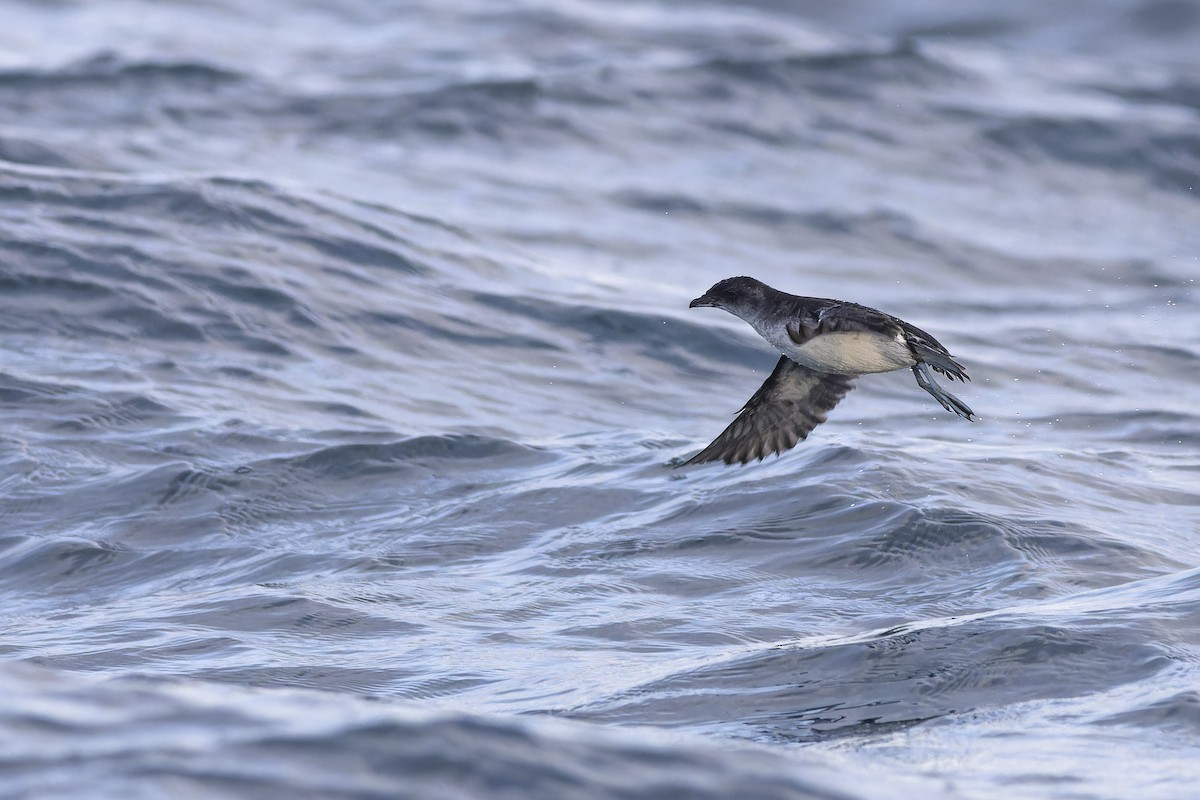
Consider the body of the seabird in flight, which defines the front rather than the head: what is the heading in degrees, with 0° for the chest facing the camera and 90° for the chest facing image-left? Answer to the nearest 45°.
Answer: approximately 90°
